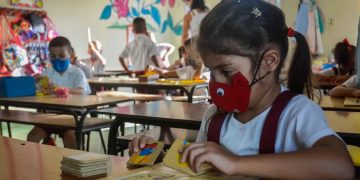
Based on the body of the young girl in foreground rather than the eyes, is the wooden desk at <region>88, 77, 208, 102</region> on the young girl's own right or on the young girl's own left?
on the young girl's own right

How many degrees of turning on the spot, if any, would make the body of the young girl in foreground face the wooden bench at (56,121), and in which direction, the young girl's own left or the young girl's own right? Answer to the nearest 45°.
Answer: approximately 90° to the young girl's own right

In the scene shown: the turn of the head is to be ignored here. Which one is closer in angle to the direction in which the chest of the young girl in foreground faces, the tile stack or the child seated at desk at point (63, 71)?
the tile stack

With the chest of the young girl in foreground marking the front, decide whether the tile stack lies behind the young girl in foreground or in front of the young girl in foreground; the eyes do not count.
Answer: in front

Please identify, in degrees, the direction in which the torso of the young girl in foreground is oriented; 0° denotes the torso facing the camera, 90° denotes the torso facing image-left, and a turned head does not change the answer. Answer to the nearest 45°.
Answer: approximately 45°

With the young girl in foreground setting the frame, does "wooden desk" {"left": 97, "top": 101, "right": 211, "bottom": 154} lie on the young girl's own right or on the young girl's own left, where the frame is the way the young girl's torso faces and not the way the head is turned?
on the young girl's own right

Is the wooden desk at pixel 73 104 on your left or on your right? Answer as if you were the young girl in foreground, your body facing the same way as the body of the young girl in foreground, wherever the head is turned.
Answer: on your right

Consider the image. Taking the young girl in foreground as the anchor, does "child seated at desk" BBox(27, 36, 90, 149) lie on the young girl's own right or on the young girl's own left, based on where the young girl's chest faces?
on the young girl's own right
